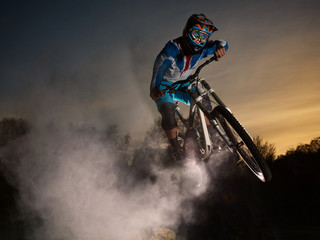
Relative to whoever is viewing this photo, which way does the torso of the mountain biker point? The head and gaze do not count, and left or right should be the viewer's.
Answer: facing the viewer and to the right of the viewer
